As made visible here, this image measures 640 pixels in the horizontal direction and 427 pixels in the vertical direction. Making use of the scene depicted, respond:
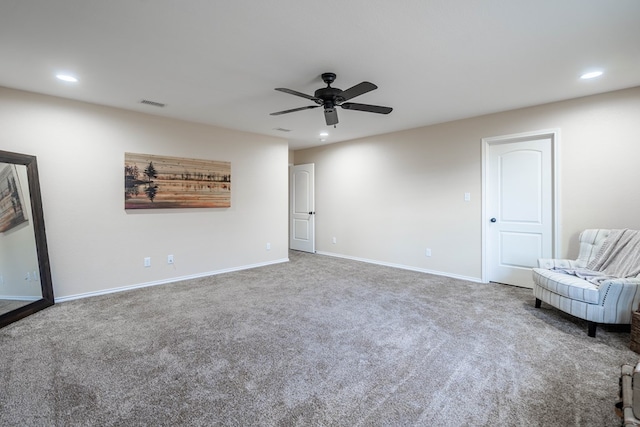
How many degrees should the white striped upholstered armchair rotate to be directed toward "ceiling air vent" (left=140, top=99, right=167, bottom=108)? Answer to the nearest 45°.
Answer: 0° — it already faces it

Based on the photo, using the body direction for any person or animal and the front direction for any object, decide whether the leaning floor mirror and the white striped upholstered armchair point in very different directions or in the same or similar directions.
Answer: very different directions

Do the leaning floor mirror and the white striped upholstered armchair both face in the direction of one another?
yes

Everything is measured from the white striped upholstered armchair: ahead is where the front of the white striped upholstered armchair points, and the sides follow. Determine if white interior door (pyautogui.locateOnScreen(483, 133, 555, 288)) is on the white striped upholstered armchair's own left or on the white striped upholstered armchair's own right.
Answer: on the white striped upholstered armchair's own right

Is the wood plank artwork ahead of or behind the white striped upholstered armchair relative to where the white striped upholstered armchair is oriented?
ahead

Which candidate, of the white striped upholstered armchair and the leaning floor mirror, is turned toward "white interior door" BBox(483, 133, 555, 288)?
the leaning floor mirror

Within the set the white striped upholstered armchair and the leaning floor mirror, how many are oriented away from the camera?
0

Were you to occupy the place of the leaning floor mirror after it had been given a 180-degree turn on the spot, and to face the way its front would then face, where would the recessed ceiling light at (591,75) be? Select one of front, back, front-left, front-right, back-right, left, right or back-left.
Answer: back

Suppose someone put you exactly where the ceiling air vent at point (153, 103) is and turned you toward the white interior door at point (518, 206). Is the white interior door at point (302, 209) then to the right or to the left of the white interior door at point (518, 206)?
left

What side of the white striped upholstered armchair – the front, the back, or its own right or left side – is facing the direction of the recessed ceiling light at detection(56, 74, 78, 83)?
front

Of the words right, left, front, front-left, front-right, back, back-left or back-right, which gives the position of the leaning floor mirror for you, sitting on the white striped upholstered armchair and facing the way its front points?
front

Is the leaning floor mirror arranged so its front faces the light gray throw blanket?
yes

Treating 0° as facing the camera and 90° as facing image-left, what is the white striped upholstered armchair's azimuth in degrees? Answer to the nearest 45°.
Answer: approximately 45°
